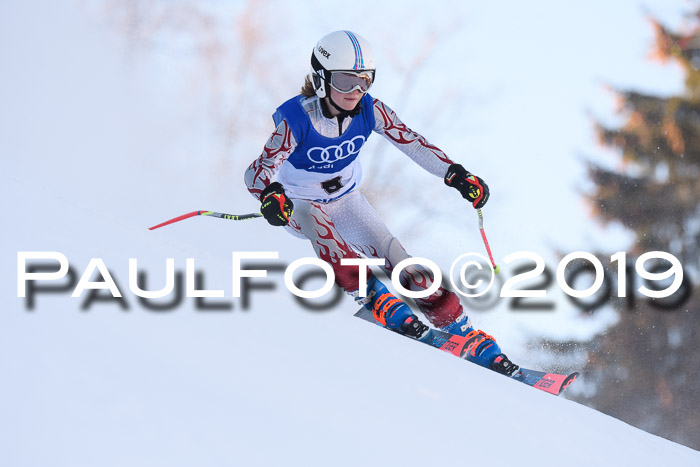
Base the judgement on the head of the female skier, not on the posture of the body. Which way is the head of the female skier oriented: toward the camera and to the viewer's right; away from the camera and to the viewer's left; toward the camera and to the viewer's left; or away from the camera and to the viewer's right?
toward the camera and to the viewer's right

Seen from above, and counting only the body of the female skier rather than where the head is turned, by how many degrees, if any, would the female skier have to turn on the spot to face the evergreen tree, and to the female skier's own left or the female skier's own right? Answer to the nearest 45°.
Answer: approximately 90° to the female skier's own left

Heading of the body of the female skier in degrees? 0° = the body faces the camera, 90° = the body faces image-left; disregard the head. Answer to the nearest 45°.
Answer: approximately 315°
